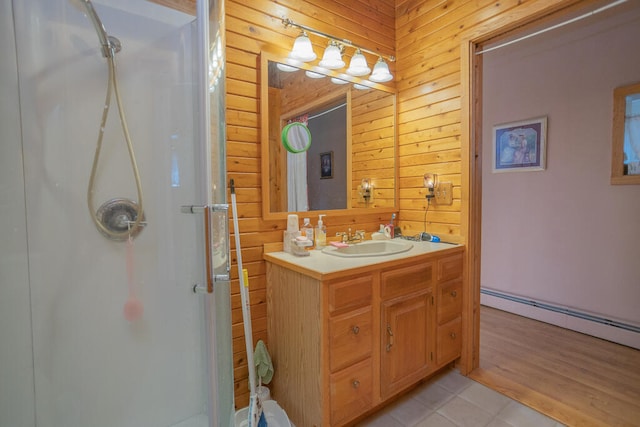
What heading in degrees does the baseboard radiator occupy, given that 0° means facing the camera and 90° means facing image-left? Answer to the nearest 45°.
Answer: approximately 45°

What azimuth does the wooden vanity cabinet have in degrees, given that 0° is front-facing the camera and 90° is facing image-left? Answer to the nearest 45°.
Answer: approximately 315°

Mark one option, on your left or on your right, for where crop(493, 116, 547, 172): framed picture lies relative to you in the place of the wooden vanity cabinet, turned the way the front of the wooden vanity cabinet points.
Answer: on your left

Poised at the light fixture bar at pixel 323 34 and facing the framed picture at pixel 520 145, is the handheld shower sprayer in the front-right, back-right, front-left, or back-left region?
back-right

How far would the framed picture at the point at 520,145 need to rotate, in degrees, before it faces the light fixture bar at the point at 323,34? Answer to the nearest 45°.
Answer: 0° — it already faces it

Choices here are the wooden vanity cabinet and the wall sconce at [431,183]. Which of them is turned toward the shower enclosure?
the wall sconce

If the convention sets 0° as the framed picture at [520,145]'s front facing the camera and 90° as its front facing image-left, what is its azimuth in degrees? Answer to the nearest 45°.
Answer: approximately 45°

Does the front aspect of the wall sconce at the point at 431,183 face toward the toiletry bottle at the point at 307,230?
yes

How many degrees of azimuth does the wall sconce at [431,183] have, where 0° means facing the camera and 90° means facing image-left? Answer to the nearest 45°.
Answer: approximately 45°

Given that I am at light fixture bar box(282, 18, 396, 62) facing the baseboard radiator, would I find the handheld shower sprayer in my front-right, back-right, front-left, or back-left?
back-right
